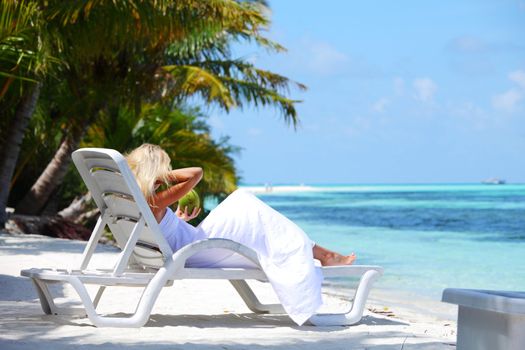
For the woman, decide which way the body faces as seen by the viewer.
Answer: to the viewer's right

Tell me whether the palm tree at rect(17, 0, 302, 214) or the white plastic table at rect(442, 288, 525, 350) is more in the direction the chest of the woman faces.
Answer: the white plastic table

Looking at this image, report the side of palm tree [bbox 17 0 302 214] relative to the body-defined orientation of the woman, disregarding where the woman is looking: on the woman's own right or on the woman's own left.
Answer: on the woman's own left

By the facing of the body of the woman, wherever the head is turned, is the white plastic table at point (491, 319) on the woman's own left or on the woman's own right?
on the woman's own right

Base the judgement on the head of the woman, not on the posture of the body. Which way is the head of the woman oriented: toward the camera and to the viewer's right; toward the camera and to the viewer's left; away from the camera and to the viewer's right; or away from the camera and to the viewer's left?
away from the camera and to the viewer's right

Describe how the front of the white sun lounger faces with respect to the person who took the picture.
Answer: facing away from the viewer and to the right of the viewer
